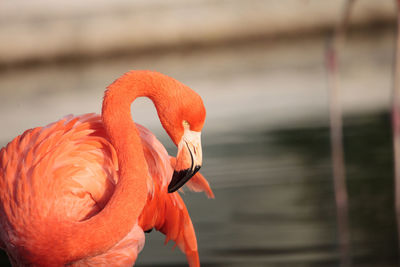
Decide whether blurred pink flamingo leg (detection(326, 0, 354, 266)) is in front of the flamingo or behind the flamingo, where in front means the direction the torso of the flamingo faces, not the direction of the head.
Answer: behind

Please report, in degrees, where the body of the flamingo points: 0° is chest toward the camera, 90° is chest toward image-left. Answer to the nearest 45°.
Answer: approximately 45°
